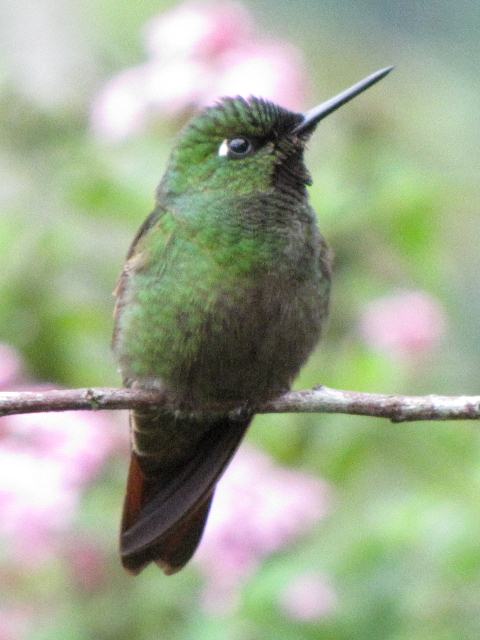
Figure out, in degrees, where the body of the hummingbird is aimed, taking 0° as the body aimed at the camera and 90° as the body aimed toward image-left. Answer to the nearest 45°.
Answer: approximately 315°
